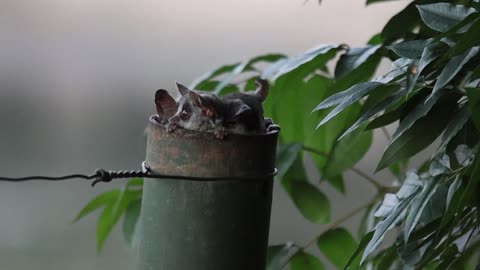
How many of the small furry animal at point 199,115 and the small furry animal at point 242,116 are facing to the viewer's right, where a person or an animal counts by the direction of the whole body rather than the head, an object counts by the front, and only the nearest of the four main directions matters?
0

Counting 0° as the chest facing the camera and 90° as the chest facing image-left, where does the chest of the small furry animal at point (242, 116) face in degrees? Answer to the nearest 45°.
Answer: approximately 45°

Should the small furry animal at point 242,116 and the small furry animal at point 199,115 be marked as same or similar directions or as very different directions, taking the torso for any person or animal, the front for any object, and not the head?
same or similar directions
